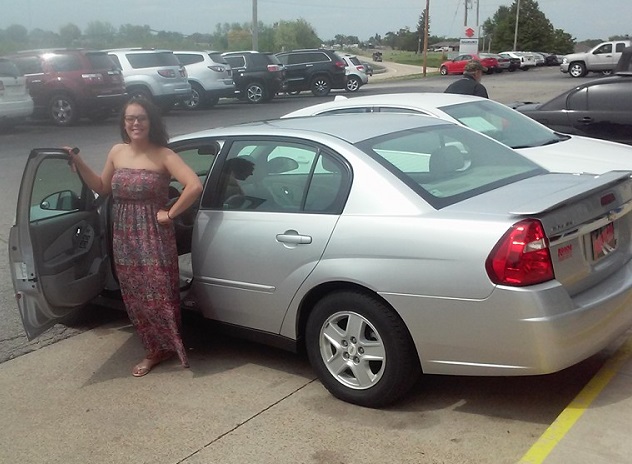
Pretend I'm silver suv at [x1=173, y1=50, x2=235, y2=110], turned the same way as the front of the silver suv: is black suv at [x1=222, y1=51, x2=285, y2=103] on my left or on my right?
on my right

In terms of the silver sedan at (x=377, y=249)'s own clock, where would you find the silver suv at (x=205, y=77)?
The silver suv is roughly at 1 o'clock from the silver sedan.

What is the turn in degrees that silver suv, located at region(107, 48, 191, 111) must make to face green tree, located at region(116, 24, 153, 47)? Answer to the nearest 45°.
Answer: approximately 45° to its right

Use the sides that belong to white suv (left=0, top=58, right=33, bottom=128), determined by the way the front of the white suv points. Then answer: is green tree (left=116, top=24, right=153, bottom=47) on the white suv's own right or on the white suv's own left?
on the white suv's own right

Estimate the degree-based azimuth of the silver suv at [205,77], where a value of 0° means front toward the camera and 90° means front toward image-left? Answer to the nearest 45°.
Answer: approximately 135°

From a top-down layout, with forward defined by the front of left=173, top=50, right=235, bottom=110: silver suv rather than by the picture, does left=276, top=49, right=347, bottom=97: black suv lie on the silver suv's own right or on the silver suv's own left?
on the silver suv's own right

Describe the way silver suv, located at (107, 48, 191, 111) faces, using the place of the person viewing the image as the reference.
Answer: facing away from the viewer and to the left of the viewer

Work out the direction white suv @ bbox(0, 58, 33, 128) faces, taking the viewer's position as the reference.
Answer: facing away from the viewer and to the left of the viewer

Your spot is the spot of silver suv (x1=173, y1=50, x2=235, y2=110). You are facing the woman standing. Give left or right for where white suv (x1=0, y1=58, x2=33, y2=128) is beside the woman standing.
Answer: right

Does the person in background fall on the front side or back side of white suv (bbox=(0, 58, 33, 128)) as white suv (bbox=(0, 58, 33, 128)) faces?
on the back side
